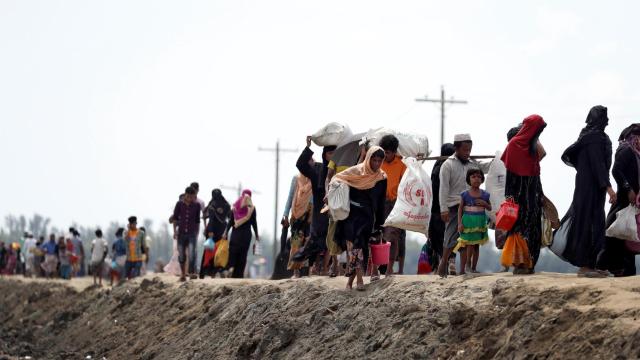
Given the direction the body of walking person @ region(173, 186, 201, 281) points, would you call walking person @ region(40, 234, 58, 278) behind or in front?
behind

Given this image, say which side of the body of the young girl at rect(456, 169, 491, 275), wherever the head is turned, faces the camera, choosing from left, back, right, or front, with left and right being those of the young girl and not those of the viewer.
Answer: front

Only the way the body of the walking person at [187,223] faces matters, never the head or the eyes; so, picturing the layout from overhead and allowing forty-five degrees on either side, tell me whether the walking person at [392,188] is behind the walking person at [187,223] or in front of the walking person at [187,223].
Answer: in front

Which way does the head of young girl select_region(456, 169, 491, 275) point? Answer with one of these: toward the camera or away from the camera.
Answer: toward the camera

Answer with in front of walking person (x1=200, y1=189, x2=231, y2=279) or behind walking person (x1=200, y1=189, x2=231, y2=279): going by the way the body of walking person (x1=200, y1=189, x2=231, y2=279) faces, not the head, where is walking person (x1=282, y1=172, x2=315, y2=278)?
in front

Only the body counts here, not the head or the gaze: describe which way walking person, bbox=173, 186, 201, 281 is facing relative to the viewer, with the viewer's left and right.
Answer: facing the viewer

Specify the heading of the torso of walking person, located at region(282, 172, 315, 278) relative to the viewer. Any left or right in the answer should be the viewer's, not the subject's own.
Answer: facing the viewer and to the right of the viewer

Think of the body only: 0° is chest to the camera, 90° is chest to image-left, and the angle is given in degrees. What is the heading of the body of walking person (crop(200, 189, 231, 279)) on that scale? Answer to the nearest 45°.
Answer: approximately 315°

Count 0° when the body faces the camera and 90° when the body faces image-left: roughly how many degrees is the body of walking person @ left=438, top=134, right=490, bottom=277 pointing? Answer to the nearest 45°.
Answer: approximately 315°

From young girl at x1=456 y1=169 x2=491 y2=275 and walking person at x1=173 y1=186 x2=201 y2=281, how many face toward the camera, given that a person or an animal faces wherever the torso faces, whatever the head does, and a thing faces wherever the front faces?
2
